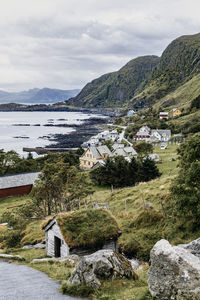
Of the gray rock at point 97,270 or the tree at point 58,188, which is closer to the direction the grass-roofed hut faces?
the gray rock

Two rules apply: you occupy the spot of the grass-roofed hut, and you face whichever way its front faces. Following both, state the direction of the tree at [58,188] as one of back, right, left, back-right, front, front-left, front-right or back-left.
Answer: back-right

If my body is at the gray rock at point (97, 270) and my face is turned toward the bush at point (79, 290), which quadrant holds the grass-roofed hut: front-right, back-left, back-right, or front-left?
back-right

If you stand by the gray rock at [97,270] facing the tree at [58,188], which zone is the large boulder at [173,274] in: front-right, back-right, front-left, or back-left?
back-right

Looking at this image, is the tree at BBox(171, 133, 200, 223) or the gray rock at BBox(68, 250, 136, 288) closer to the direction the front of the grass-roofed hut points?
the gray rock

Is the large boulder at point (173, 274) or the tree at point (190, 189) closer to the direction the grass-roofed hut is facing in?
the large boulder

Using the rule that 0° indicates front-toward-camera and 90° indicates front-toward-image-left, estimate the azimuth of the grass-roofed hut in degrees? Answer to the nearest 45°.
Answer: approximately 45°

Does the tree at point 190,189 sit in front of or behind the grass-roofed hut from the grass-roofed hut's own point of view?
behind

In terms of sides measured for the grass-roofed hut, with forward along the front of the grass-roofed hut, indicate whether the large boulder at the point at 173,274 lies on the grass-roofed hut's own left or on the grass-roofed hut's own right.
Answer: on the grass-roofed hut's own left

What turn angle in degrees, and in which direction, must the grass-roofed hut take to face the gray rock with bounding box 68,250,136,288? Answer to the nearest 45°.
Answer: approximately 45° to its left

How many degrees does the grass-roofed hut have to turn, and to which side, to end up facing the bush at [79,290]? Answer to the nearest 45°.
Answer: approximately 45° to its left
